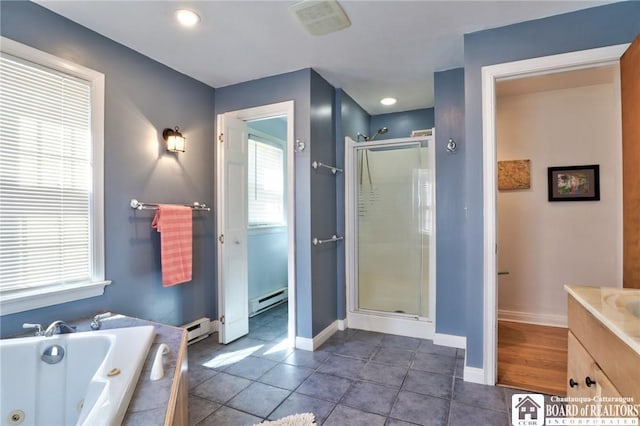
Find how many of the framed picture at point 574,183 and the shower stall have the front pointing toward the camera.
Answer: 2

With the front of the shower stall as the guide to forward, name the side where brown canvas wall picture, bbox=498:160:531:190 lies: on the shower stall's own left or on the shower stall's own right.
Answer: on the shower stall's own left

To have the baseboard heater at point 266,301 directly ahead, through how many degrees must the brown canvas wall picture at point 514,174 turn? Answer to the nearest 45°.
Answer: approximately 90° to its right

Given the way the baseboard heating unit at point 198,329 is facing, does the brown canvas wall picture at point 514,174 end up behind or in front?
in front

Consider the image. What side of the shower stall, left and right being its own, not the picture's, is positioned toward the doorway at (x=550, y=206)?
left

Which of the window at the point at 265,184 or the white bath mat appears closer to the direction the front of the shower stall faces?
the white bath mat

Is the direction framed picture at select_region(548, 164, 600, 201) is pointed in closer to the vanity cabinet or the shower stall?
the vanity cabinet

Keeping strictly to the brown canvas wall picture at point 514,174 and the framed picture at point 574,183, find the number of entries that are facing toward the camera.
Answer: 2

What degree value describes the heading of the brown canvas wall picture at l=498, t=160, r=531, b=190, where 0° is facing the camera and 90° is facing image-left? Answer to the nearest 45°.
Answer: approximately 0°

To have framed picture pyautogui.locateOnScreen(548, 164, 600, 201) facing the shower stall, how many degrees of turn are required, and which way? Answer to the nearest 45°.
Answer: approximately 45° to its right
